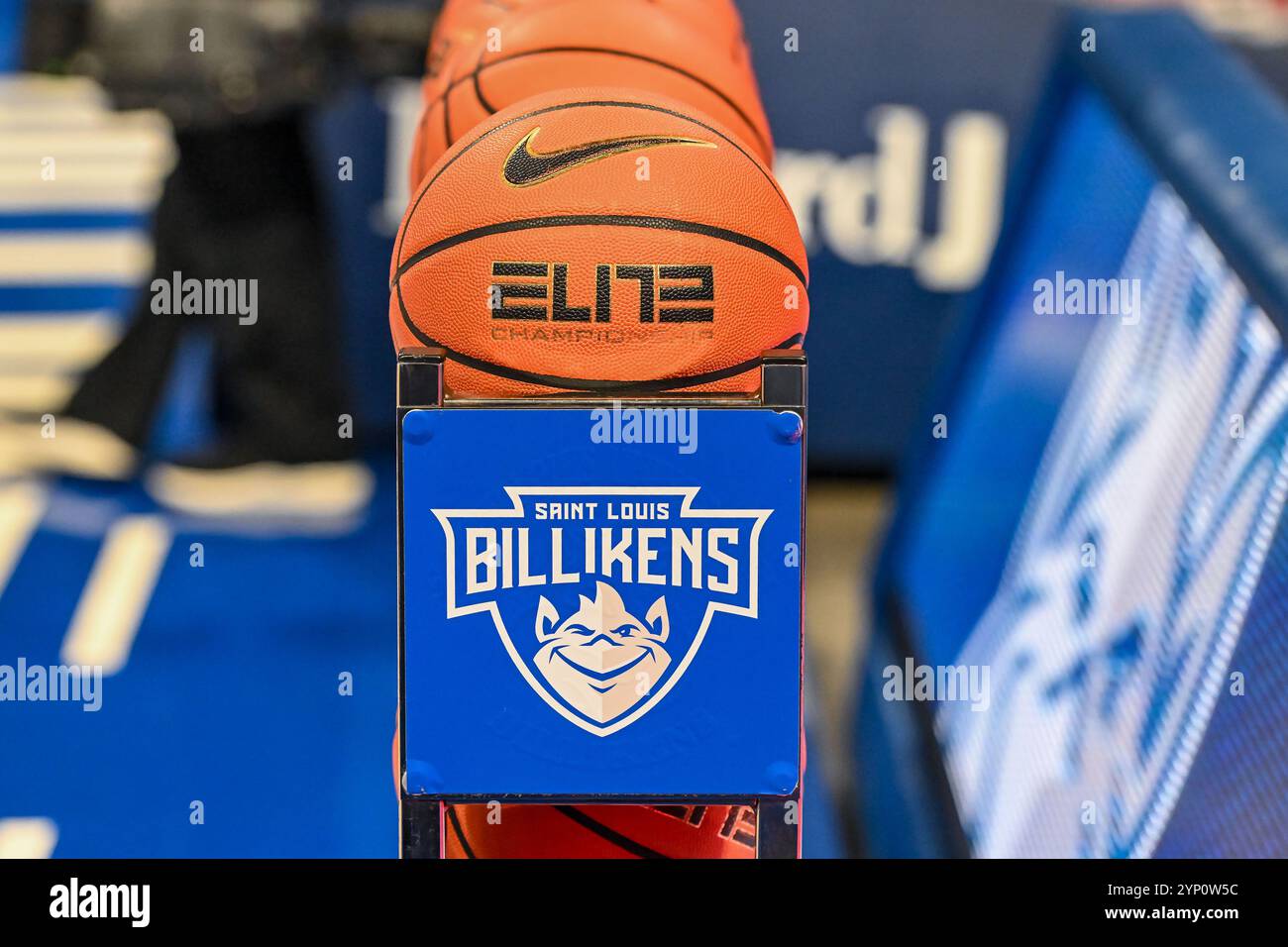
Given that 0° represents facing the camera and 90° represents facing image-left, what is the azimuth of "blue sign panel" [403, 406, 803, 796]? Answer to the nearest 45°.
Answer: approximately 0°

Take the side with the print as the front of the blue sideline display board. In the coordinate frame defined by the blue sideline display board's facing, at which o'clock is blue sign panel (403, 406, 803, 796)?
The blue sign panel is roughly at 11 o'clock from the blue sideline display board.

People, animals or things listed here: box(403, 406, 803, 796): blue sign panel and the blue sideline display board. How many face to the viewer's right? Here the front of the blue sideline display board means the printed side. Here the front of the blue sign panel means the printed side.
0

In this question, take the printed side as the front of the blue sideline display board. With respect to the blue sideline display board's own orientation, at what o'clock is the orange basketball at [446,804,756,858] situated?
The orange basketball is roughly at 11 o'clock from the blue sideline display board.

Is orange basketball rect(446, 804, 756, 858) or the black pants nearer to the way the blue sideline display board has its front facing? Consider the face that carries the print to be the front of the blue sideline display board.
the orange basketball

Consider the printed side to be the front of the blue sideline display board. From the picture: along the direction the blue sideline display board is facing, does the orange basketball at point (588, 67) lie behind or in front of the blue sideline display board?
in front

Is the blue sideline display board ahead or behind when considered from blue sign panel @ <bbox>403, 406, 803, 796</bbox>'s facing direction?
behind

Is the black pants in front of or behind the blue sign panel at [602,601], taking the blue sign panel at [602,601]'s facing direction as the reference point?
behind

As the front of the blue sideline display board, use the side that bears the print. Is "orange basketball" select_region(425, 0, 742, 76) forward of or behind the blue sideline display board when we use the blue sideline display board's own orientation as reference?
forward

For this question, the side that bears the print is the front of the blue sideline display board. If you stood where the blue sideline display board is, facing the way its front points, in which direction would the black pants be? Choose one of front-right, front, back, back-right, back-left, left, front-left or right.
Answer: right
